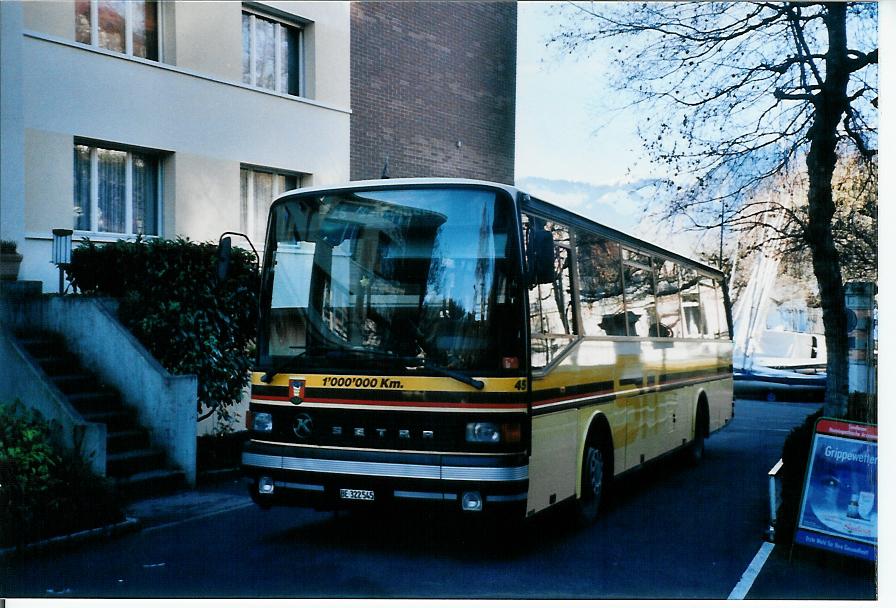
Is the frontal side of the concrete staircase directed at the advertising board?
yes

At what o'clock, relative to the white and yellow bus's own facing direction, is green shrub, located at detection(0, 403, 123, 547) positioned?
The green shrub is roughly at 2 o'clock from the white and yellow bus.

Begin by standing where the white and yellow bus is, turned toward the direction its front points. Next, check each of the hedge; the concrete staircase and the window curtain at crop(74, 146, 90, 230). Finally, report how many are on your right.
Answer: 3

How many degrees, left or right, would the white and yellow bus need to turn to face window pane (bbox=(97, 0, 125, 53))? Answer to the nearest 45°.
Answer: approximately 90° to its right

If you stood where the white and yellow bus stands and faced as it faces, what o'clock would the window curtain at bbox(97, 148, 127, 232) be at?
The window curtain is roughly at 3 o'clock from the white and yellow bus.

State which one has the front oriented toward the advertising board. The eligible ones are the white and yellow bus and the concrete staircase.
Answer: the concrete staircase

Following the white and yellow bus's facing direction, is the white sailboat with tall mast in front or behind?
behind

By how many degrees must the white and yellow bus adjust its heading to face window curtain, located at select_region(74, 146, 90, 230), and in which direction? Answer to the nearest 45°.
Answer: approximately 90° to its right

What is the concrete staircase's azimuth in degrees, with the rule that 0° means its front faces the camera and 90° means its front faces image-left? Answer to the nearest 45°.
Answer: approximately 315°

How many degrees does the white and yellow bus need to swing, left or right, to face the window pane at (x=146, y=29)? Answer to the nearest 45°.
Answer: approximately 90° to its right

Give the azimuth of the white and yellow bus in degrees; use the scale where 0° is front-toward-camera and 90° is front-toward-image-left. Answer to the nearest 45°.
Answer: approximately 45°
